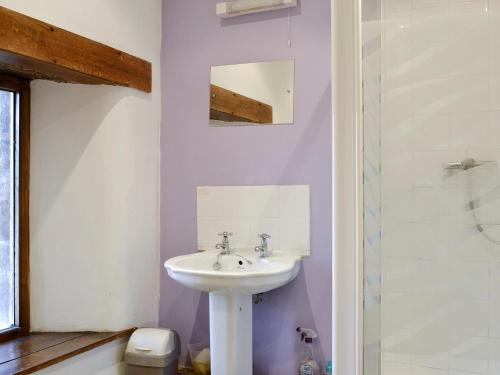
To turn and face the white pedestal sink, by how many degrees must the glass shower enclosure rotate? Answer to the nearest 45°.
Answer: approximately 90° to its right

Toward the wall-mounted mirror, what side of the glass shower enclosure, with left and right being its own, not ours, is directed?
right

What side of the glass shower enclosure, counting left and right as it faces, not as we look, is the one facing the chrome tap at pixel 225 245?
right

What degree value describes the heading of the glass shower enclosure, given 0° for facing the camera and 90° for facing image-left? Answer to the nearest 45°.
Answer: approximately 0°
